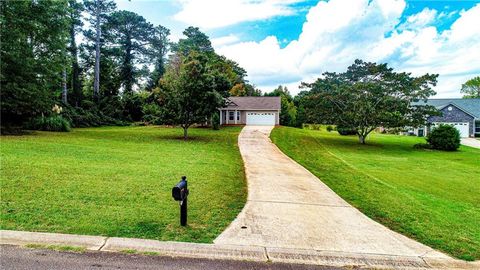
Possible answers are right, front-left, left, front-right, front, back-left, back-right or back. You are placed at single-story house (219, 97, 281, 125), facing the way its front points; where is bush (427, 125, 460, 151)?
front-left

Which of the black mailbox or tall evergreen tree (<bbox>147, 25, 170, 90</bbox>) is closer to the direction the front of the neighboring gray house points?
the black mailbox

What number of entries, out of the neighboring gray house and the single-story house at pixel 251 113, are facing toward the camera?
2

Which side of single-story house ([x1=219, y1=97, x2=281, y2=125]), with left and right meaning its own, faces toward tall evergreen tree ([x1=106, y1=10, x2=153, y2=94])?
right

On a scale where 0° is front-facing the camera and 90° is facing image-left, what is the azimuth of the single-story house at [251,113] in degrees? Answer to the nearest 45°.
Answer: approximately 0°

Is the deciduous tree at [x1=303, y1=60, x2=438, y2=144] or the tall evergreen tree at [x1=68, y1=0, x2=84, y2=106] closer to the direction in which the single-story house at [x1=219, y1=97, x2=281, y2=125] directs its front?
the deciduous tree

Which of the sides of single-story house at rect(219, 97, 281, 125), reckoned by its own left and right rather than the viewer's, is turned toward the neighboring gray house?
left

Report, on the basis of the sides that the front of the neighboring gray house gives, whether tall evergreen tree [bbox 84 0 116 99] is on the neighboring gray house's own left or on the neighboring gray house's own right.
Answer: on the neighboring gray house's own right

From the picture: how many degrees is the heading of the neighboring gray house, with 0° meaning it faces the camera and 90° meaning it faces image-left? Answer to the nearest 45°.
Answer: approximately 0°
